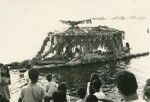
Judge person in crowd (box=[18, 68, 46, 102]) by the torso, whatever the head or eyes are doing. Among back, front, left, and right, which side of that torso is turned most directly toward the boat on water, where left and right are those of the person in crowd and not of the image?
front

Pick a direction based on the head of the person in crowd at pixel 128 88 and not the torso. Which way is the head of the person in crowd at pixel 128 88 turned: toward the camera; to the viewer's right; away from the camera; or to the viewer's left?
away from the camera

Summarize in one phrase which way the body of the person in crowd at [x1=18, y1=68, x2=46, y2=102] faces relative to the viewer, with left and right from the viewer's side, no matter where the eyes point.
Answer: facing away from the viewer

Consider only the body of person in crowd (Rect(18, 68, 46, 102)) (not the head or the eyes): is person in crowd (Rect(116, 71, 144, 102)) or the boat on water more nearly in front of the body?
the boat on water

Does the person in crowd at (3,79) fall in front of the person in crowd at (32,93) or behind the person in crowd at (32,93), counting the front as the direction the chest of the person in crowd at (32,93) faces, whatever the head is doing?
in front
